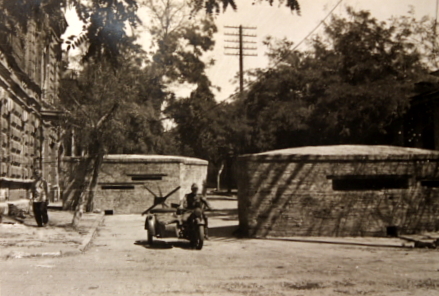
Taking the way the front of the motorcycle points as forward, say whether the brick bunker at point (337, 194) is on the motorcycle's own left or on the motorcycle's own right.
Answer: on the motorcycle's own left

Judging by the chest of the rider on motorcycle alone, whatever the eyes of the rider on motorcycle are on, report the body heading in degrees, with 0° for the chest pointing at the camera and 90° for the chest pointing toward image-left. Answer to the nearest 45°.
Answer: approximately 0°

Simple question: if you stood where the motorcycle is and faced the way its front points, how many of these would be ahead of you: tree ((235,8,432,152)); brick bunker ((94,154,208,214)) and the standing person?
0

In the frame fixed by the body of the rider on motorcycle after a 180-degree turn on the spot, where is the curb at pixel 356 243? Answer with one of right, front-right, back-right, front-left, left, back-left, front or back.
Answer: right

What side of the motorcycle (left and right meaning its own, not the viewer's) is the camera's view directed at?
front

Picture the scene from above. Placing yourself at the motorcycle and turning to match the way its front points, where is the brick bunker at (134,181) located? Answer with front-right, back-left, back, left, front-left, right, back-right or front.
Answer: back

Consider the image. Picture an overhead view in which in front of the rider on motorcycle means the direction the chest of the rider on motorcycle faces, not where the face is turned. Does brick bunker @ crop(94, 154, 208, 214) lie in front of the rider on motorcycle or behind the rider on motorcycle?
behind

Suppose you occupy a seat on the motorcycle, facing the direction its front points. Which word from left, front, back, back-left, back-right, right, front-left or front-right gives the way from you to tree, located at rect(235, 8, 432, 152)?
back-left

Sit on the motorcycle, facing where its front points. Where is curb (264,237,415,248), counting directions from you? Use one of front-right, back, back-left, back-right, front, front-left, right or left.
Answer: left

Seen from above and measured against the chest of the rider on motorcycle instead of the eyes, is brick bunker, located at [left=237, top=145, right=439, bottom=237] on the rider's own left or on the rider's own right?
on the rider's own left

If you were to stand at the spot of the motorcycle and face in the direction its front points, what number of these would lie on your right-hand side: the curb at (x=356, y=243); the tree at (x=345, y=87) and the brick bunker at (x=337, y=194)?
0

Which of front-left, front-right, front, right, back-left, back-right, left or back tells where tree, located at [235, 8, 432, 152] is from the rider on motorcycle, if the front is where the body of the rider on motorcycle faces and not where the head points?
back-left

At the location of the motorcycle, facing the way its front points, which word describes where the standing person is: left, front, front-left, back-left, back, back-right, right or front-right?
back-right

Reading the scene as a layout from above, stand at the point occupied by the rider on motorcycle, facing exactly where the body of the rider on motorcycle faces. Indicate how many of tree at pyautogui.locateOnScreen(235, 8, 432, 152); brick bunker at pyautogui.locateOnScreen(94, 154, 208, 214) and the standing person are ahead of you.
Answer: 0
